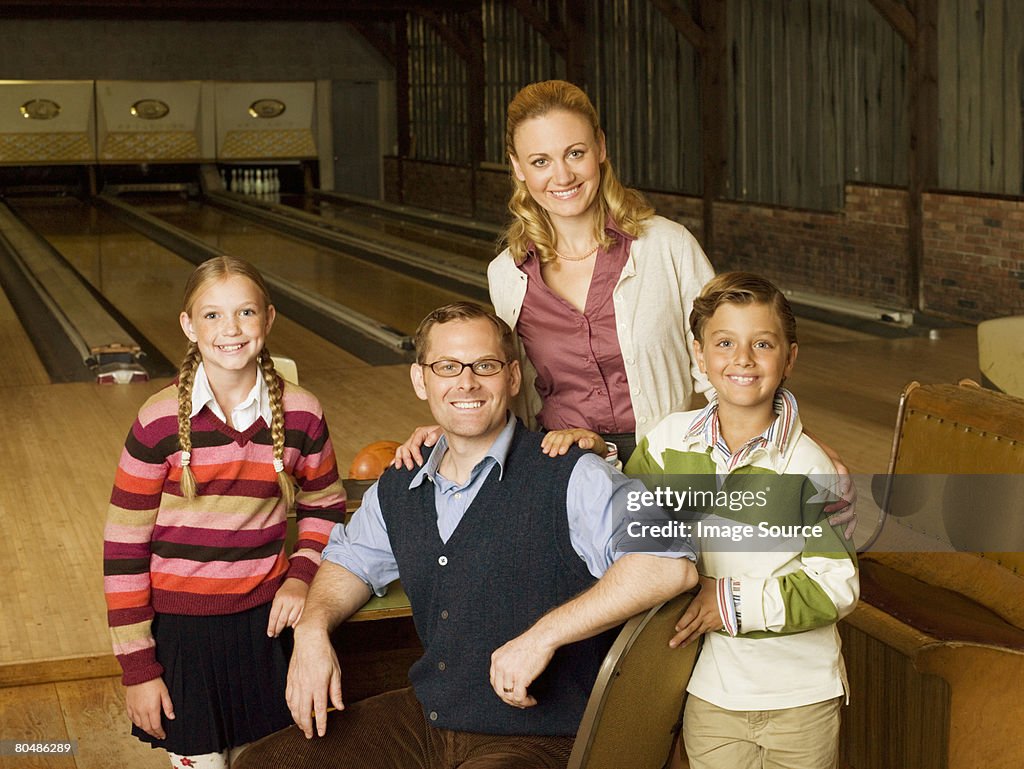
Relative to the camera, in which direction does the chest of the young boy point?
toward the camera

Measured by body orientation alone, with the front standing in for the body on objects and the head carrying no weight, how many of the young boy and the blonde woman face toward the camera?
2

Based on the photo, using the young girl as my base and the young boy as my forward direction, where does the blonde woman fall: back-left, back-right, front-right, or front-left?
front-left

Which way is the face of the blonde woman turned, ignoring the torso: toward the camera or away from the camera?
toward the camera

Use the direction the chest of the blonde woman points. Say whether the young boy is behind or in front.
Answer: in front

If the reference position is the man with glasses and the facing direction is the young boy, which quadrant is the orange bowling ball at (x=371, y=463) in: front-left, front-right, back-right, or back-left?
back-left

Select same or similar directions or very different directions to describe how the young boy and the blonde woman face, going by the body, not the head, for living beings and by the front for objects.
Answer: same or similar directions

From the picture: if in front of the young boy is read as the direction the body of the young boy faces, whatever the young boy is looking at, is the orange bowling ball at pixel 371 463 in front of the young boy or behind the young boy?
behind

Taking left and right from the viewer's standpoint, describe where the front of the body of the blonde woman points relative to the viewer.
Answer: facing the viewer

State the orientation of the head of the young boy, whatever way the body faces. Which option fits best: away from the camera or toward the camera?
toward the camera

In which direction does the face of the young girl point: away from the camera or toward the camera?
toward the camera
